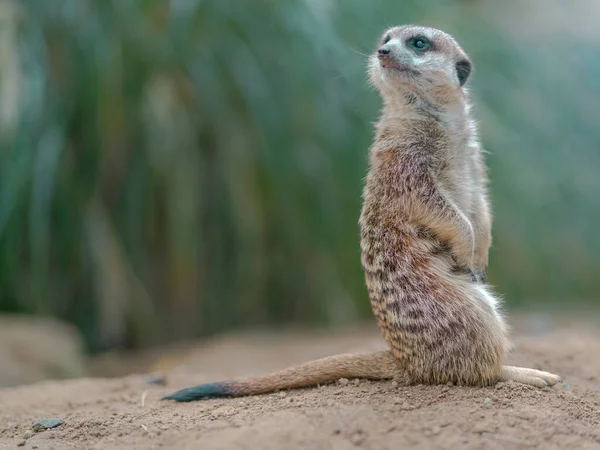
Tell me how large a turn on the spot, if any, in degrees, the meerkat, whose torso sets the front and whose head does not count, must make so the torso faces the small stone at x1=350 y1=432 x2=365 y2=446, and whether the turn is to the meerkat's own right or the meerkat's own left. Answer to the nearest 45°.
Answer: approximately 135° to the meerkat's own right

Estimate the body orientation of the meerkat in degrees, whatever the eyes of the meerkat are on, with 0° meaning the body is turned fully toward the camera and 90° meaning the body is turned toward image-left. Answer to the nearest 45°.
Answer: approximately 270°

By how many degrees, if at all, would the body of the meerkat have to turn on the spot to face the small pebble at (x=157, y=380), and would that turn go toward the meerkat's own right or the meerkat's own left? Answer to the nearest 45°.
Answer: approximately 135° to the meerkat's own left

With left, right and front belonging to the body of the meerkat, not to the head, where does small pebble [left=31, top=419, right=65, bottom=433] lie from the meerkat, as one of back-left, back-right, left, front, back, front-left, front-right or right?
back
